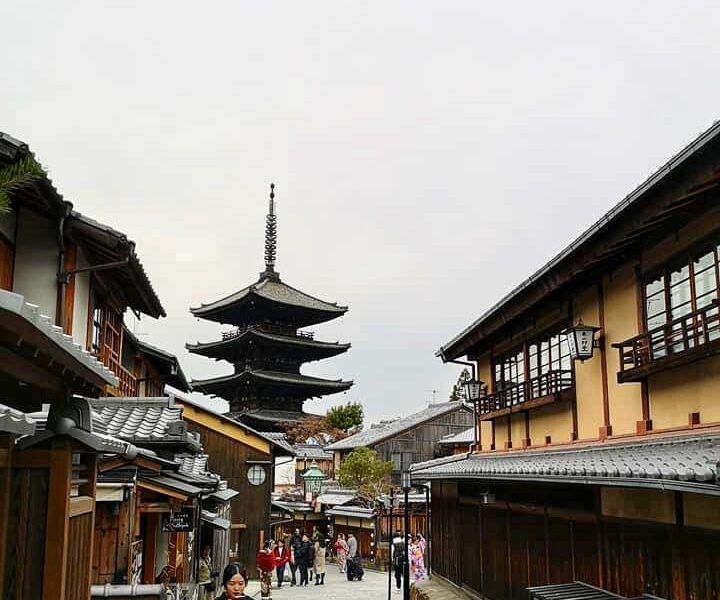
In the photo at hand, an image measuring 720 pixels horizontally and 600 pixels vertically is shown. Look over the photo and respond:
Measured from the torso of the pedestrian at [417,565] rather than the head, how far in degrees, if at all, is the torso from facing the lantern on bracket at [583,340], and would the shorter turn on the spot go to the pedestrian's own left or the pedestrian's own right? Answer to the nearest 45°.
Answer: approximately 45° to the pedestrian's own left

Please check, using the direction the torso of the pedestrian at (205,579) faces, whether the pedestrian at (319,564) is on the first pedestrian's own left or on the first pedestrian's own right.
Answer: on the first pedestrian's own left

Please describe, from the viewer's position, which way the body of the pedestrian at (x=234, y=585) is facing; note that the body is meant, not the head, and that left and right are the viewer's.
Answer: facing the viewer

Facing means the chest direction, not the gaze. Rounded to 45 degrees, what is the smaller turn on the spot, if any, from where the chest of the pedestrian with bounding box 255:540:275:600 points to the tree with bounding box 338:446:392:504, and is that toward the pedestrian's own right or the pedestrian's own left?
0° — they already face it

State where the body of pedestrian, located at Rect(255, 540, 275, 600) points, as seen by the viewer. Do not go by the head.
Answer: away from the camera

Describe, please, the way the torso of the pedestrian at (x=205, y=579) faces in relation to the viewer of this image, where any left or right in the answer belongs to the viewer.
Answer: facing the viewer and to the right of the viewer

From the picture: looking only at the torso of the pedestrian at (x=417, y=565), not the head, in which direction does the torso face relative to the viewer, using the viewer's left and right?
facing the viewer and to the left of the viewer

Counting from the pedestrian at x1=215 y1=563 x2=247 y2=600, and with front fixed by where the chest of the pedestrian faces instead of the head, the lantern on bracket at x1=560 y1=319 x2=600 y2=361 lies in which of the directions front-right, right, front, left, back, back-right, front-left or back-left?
back-left

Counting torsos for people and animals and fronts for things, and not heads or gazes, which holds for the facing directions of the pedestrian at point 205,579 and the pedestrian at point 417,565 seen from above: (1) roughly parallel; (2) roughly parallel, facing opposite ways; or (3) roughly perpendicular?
roughly perpendicular

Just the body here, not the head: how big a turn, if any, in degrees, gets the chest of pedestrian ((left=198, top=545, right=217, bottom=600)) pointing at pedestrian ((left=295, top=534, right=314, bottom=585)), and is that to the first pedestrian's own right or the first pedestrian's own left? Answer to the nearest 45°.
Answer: approximately 135° to the first pedestrian's own left
